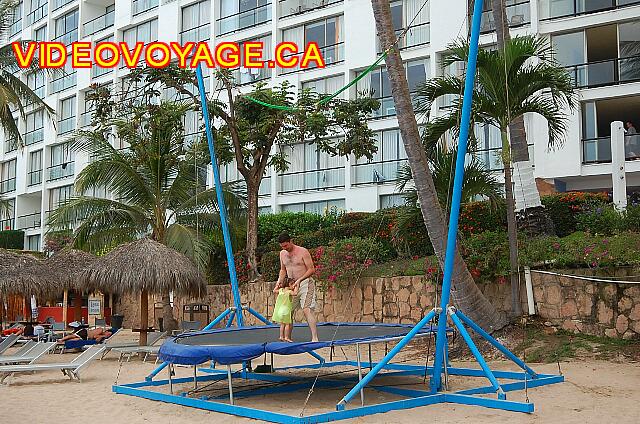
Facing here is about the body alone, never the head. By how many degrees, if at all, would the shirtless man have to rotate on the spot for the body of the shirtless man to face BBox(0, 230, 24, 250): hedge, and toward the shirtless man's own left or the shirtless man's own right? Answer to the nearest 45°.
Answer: approximately 90° to the shirtless man's own right

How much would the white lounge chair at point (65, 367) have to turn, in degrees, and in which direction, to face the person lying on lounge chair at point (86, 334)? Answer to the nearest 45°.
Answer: approximately 90° to its right

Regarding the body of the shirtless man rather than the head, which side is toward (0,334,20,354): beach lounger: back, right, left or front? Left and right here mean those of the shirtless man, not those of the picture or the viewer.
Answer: right

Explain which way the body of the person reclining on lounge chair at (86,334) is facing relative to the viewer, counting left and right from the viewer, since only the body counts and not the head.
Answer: facing to the left of the viewer

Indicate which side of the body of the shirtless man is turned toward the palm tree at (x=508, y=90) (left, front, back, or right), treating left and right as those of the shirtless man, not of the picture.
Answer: back

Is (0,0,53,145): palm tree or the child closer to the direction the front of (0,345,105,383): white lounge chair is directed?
the palm tree
